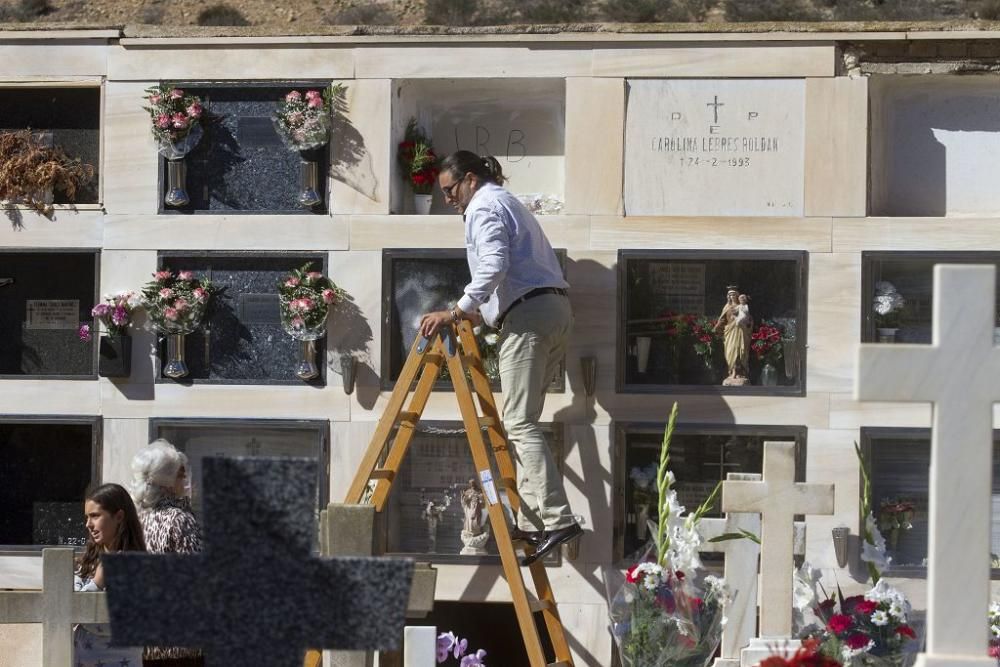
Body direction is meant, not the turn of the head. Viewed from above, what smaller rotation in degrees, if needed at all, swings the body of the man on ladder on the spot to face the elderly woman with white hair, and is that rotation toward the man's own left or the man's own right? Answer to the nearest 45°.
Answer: approximately 45° to the man's own left

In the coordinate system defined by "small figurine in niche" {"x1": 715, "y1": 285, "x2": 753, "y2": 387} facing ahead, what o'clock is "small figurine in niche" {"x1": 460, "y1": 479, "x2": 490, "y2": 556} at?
"small figurine in niche" {"x1": 460, "y1": 479, "x2": 490, "y2": 556} is roughly at 3 o'clock from "small figurine in niche" {"x1": 715, "y1": 285, "x2": 753, "y2": 387}.

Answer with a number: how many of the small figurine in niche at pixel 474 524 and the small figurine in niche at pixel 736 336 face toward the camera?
2

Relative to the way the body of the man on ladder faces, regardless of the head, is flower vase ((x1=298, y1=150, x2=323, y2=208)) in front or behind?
in front

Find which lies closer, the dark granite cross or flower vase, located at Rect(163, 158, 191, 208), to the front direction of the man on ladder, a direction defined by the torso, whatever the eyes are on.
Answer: the flower vase

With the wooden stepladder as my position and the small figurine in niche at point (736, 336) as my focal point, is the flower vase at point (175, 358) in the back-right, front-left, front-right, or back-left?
back-left

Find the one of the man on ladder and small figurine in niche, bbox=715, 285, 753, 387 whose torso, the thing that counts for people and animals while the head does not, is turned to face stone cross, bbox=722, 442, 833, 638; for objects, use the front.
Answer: the small figurine in niche

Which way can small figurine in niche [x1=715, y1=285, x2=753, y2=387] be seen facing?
toward the camera
